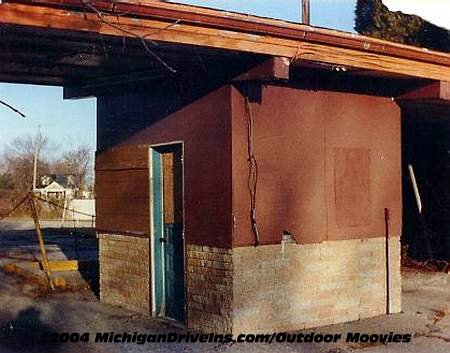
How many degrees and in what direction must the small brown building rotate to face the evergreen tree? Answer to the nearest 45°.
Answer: approximately 180°

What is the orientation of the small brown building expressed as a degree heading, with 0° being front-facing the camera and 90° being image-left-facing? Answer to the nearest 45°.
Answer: approximately 45°
